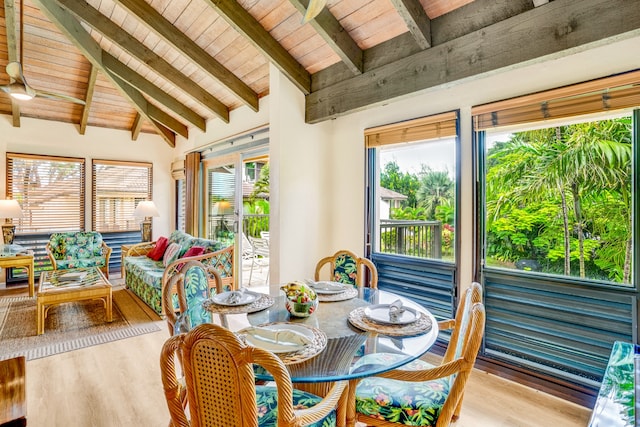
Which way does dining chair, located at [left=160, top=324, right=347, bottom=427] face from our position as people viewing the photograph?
facing away from the viewer and to the right of the viewer

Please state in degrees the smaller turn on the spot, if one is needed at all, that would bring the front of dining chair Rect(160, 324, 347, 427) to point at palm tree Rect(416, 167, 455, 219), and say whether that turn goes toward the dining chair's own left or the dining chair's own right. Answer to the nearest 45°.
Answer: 0° — it already faces it

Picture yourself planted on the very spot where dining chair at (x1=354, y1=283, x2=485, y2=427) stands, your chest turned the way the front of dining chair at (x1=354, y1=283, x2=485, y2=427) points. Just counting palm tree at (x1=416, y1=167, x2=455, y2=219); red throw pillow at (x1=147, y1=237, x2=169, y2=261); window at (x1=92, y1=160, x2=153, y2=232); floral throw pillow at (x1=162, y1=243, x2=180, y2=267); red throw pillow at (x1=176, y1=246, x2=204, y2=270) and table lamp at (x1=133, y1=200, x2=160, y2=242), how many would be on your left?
0

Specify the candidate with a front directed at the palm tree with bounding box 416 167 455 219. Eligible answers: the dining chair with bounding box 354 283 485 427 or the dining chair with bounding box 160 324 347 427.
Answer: the dining chair with bounding box 160 324 347 427

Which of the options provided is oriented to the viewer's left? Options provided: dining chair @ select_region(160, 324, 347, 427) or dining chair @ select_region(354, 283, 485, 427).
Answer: dining chair @ select_region(354, 283, 485, 427)

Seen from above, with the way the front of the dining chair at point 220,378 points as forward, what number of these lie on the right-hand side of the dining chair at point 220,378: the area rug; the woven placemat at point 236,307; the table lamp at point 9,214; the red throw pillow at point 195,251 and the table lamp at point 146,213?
0

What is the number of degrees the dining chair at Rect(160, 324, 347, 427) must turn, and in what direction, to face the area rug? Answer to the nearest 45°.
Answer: approximately 90° to its left

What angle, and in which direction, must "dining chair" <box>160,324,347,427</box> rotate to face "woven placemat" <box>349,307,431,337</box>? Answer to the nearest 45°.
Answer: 0° — it already faces it

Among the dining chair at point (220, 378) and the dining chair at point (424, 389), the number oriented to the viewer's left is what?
1

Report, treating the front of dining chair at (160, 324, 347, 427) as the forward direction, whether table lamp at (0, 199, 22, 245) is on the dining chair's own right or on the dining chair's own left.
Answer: on the dining chair's own left

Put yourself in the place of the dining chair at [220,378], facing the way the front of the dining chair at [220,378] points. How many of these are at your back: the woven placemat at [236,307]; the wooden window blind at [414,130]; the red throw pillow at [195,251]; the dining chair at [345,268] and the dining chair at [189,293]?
0

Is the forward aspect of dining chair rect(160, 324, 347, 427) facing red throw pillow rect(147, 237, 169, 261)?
no

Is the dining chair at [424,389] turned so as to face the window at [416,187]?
no

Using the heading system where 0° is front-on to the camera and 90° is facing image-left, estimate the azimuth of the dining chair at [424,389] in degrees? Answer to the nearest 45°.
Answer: approximately 90°

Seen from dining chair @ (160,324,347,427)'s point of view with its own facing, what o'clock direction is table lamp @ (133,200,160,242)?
The table lamp is roughly at 10 o'clock from the dining chair.

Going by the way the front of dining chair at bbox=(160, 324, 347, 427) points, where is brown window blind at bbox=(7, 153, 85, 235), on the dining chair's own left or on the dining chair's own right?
on the dining chair's own left

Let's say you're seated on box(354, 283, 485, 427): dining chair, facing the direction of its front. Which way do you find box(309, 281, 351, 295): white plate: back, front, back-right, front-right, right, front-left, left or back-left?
front-right

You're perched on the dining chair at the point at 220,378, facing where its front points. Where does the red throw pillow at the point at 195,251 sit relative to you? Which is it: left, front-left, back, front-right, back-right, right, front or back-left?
front-left

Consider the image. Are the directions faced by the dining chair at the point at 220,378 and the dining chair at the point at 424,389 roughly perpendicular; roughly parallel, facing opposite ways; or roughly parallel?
roughly perpendicular

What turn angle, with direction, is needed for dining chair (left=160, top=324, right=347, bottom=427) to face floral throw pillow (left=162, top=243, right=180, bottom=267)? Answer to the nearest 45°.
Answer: approximately 45° to its left
